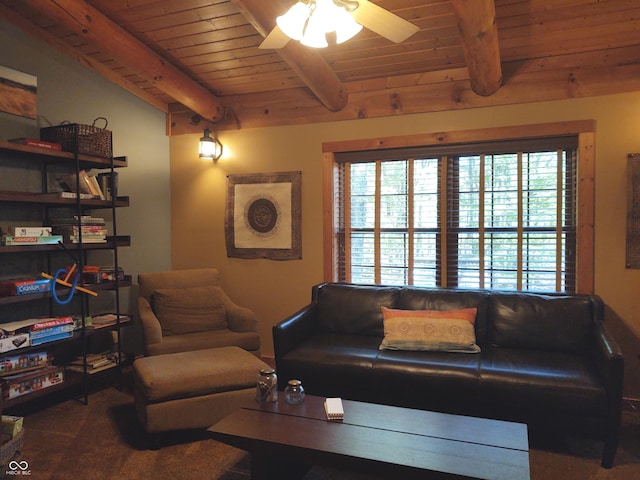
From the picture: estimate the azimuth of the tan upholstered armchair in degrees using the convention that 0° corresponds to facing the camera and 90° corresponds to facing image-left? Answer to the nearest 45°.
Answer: approximately 0°

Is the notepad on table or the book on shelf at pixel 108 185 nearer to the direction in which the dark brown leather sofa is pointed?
the notepad on table

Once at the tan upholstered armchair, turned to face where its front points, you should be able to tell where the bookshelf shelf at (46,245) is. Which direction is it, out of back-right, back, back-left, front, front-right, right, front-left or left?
right

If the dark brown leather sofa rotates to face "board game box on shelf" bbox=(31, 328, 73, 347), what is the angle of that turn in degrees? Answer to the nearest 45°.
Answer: approximately 45° to its right

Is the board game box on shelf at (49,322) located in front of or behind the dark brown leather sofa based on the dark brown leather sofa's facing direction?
in front

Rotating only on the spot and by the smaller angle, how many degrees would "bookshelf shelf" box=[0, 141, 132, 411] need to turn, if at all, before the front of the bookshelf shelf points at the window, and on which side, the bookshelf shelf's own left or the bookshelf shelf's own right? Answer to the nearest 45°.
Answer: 0° — it already faces it

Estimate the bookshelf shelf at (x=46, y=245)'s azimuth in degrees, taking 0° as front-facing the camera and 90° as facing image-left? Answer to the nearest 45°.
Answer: approximately 315°
